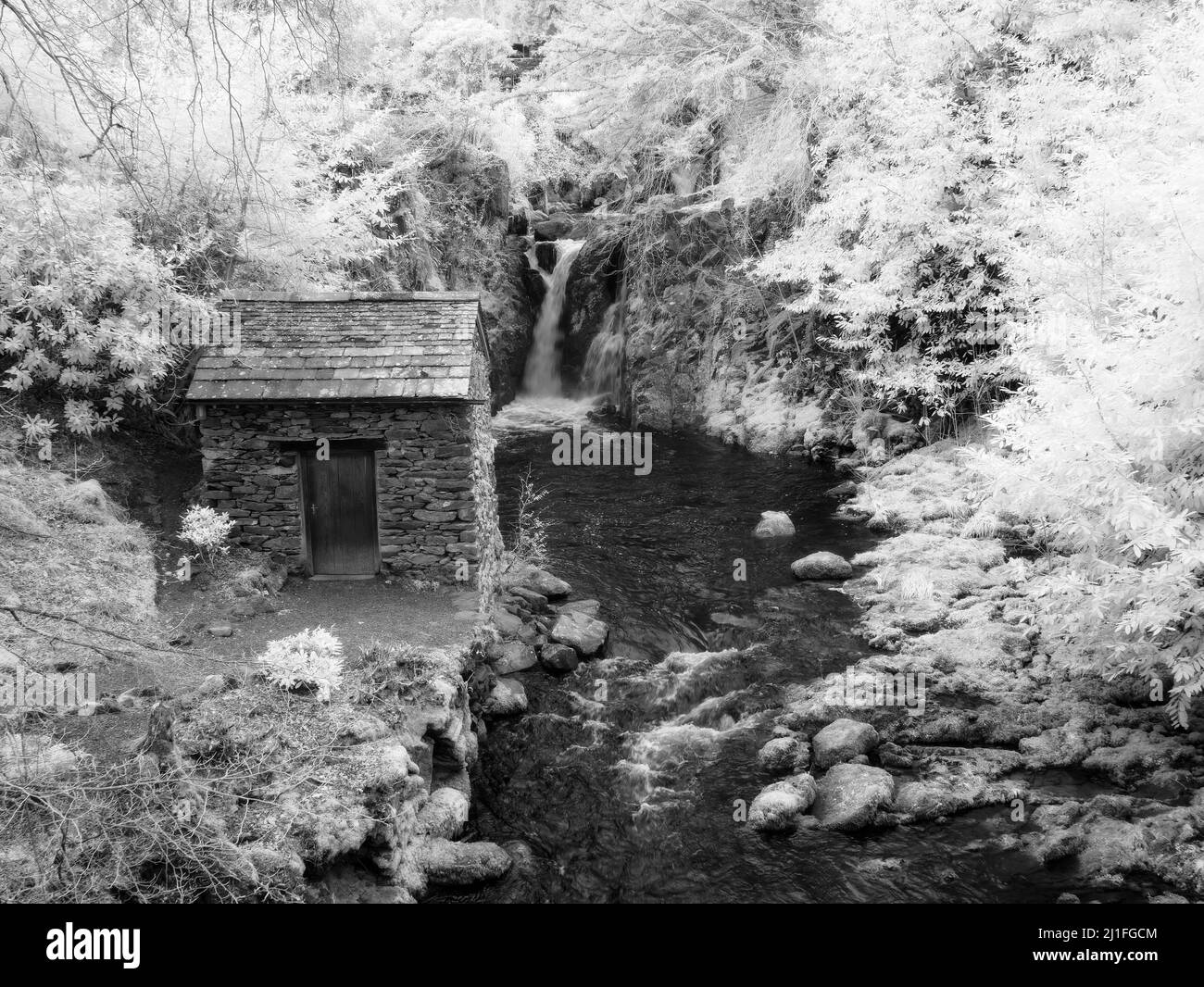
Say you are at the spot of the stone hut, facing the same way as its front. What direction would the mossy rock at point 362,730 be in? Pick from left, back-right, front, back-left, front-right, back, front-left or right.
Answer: front

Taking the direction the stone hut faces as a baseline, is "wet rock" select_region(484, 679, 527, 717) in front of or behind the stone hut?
in front

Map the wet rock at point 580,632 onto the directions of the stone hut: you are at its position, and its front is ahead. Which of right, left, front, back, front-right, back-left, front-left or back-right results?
left

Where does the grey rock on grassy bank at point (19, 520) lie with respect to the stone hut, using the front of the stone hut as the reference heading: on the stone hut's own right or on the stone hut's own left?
on the stone hut's own right

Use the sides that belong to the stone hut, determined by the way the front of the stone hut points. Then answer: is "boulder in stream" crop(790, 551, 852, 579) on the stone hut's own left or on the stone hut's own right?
on the stone hut's own left

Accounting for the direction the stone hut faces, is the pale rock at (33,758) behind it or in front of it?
in front

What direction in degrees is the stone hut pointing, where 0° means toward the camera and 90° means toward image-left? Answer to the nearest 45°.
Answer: approximately 0°
